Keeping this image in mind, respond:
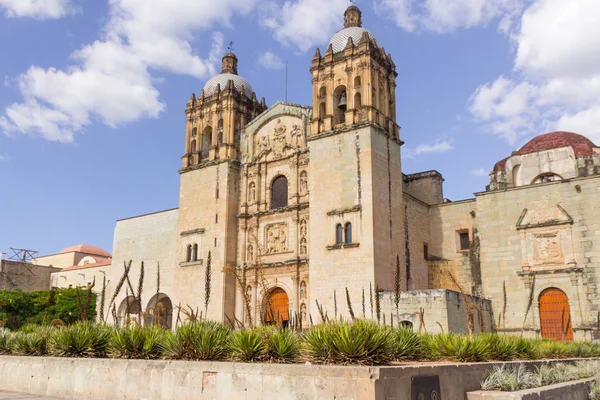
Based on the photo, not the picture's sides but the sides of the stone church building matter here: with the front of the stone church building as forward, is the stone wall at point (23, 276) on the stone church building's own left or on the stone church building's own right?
on the stone church building's own right

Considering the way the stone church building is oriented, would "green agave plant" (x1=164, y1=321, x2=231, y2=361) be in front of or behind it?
in front

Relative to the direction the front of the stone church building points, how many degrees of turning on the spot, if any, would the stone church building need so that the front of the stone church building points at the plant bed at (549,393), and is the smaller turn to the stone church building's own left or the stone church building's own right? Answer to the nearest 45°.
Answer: approximately 45° to the stone church building's own left

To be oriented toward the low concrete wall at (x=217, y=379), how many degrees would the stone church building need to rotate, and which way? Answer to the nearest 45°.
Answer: approximately 45° to its left

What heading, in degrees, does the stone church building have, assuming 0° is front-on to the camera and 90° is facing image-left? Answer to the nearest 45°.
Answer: approximately 45°

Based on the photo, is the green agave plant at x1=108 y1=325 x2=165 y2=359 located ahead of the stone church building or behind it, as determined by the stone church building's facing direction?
ahead

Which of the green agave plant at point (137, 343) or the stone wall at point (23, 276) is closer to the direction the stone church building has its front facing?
the green agave plant

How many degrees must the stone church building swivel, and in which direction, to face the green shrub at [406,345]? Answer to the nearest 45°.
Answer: approximately 45° to its left

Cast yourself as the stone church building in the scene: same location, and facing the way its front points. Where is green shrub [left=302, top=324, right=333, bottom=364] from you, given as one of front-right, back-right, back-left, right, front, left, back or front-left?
front-left
